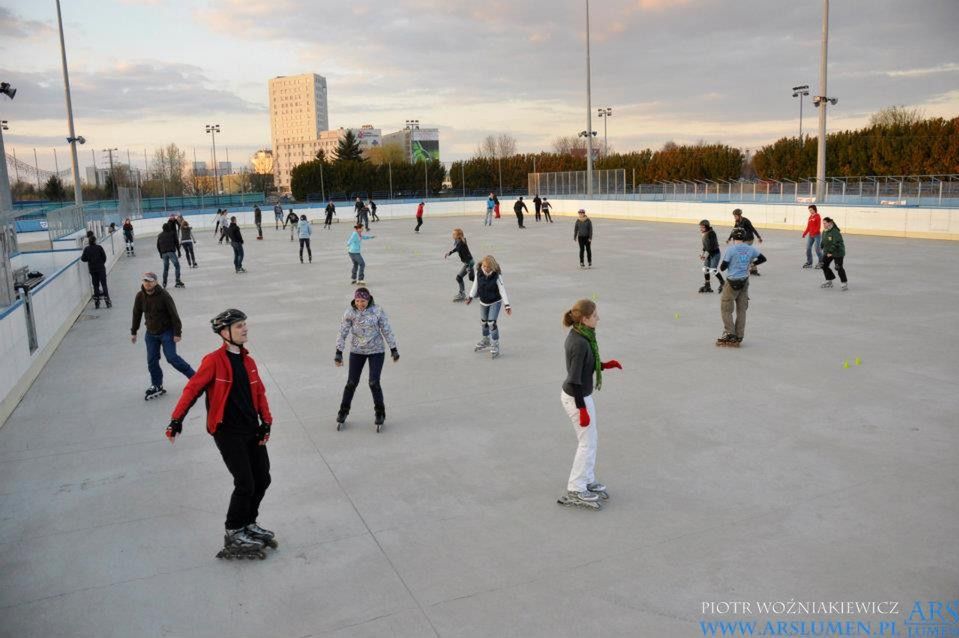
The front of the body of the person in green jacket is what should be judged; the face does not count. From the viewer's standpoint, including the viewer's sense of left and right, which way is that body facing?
facing the viewer and to the left of the viewer

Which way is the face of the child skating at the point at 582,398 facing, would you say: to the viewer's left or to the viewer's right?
to the viewer's right

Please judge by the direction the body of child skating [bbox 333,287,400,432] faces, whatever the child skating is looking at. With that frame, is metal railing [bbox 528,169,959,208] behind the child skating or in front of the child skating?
behind

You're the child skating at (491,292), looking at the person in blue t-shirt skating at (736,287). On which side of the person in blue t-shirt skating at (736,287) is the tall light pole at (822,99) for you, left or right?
left

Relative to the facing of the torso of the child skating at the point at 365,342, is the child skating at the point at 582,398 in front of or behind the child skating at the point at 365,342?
in front

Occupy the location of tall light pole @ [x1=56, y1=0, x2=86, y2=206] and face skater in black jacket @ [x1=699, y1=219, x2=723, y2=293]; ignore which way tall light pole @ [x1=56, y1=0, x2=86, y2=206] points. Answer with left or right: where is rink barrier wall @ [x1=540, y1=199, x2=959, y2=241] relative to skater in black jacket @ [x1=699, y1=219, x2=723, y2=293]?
left

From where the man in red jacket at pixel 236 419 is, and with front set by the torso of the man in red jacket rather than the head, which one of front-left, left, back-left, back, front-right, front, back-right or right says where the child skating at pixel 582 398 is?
front-left

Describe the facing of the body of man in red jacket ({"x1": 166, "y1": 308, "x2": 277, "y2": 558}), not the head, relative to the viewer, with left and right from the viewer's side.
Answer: facing the viewer and to the right of the viewer

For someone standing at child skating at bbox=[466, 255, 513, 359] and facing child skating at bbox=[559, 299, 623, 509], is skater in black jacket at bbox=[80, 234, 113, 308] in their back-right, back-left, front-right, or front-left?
back-right

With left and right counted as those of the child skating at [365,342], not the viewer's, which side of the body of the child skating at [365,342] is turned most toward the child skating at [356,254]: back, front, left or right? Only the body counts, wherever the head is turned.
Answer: back

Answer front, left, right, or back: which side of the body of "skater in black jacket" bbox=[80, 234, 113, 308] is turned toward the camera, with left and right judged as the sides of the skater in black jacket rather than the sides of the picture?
back
